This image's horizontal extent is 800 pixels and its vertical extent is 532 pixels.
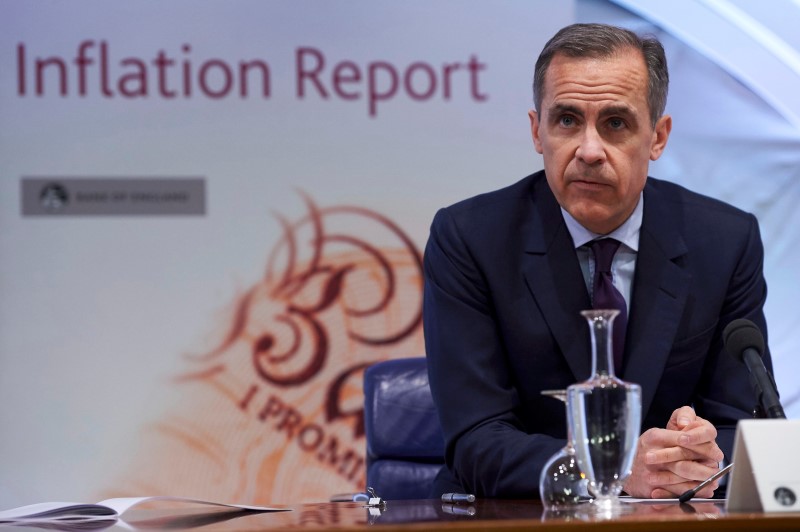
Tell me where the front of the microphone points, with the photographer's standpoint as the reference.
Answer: facing away from the viewer and to the left of the viewer

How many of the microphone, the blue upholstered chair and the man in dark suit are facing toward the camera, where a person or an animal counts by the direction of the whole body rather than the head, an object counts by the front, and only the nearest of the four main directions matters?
2

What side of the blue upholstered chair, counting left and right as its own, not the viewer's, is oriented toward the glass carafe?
front

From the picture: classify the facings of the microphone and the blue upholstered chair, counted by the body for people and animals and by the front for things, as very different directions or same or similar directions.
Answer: very different directions

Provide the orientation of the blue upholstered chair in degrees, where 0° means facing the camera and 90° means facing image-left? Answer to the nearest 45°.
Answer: approximately 0°

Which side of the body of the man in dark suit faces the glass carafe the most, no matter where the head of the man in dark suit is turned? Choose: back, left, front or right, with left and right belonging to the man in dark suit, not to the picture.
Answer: front

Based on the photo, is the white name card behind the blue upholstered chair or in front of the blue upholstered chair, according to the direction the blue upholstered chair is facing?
in front

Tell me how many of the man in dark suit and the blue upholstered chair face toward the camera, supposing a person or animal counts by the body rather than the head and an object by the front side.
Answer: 2

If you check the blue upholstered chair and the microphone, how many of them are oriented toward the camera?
1
